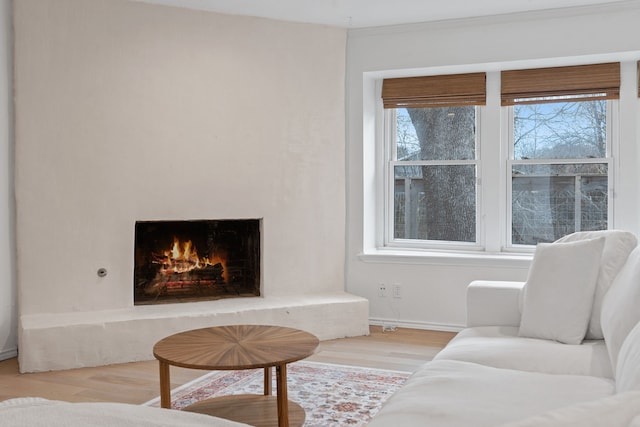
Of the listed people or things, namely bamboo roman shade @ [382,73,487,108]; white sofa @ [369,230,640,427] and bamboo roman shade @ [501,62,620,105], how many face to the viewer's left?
1

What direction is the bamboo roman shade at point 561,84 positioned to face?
toward the camera

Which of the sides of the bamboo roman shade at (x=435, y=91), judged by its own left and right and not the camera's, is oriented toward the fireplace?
right

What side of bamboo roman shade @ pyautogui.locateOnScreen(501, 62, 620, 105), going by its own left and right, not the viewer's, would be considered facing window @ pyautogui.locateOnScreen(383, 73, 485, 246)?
right

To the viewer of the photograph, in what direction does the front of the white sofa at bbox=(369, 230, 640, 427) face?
facing to the left of the viewer

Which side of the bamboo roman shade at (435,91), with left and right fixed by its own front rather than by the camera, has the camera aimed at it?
front

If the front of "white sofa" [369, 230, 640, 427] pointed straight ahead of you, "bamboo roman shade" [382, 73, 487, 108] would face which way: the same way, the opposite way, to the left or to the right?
to the left

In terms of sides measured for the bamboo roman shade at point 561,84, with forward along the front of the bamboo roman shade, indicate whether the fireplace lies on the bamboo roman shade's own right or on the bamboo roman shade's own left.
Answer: on the bamboo roman shade's own right

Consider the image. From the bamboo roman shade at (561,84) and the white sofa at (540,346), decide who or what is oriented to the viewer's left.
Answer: the white sofa

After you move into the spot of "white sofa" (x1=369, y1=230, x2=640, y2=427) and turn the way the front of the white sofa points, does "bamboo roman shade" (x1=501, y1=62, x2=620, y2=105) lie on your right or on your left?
on your right

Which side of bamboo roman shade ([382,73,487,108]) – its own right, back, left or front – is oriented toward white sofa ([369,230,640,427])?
front

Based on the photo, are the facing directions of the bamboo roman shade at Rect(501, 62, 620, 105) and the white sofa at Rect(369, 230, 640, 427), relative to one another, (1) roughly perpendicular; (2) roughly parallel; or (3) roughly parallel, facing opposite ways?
roughly perpendicular
